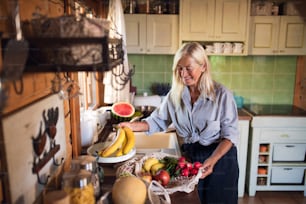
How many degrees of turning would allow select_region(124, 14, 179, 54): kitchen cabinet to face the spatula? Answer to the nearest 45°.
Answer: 0° — it already faces it

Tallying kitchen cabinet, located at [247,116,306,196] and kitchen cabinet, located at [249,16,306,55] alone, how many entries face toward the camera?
2

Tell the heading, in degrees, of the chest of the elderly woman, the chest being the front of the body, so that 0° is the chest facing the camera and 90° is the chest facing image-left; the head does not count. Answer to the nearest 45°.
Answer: approximately 45°

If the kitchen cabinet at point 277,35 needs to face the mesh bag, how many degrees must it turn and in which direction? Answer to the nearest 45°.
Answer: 0° — it already faces it

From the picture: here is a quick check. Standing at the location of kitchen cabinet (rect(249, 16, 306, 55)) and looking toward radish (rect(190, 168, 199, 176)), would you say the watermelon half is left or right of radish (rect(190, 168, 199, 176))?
right

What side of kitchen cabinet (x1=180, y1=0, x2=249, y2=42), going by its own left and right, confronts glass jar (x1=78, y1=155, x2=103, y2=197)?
front

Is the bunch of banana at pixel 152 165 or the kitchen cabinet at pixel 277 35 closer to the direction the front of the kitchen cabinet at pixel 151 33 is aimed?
the bunch of banana

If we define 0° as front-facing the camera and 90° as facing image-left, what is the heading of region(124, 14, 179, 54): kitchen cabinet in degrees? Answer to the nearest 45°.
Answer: approximately 0°

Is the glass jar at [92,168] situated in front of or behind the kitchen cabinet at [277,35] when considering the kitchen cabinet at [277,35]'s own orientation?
in front

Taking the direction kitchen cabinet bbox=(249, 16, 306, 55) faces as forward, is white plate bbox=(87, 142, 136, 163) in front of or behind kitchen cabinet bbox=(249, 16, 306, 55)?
in front
